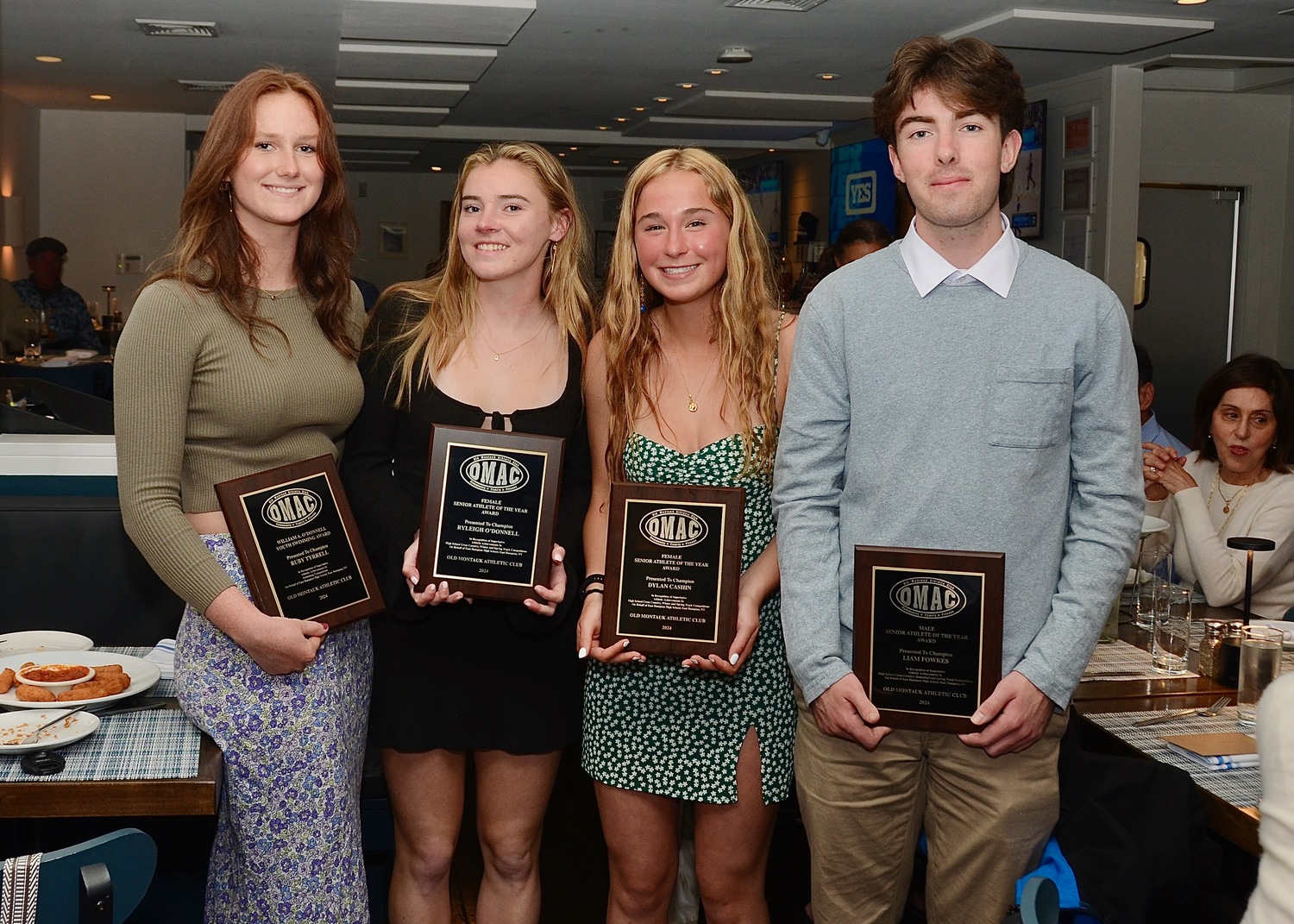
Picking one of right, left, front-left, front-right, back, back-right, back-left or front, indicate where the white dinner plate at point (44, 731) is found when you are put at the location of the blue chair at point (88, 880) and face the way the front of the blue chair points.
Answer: front-right

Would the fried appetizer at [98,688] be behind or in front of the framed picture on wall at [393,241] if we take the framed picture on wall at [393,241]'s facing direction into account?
in front

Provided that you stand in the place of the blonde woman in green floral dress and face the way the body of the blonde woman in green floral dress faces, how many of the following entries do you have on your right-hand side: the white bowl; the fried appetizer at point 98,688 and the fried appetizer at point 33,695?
3

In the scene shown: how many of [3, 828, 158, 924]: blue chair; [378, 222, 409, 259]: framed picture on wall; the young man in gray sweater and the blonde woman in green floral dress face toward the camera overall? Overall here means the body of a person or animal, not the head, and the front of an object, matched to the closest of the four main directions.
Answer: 3

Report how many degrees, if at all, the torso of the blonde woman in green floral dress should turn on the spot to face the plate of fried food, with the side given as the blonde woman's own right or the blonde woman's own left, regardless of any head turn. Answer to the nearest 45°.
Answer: approximately 90° to the blonde woman's own right

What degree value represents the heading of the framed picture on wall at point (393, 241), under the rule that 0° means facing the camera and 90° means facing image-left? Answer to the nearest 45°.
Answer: approximately 0°

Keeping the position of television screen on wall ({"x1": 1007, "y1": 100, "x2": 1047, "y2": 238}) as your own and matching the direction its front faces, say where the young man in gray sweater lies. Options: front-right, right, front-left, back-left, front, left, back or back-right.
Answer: front-left

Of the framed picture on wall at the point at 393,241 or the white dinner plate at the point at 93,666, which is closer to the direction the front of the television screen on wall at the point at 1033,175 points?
the white dinner plate
